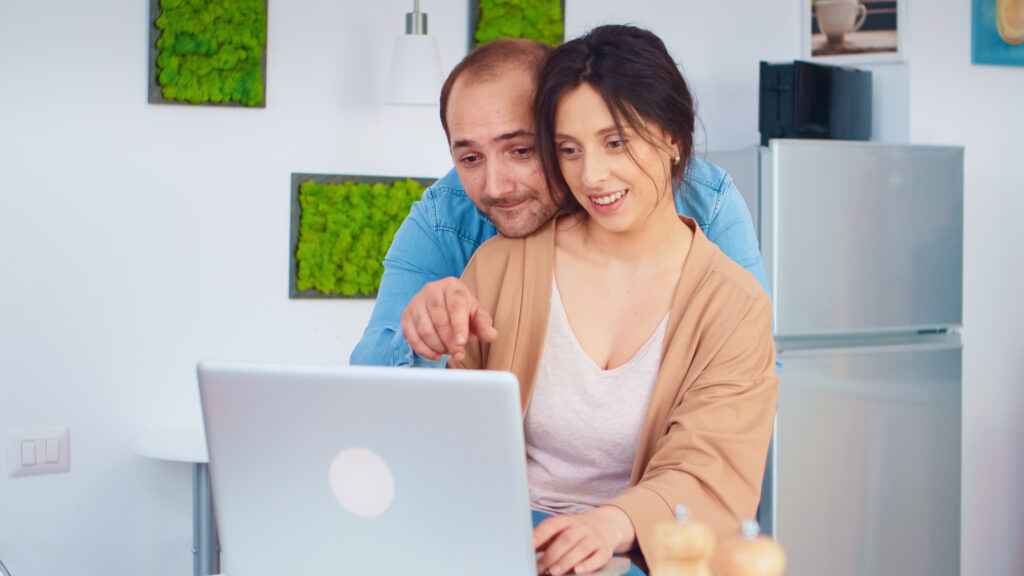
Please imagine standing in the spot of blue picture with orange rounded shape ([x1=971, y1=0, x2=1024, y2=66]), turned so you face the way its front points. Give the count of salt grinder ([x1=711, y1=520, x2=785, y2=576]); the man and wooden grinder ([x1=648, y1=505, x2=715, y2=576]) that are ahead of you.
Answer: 3

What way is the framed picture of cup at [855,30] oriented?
toward the camera

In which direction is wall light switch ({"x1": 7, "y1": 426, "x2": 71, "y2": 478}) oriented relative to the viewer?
toward the camera

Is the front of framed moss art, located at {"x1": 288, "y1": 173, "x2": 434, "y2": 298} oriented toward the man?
yes

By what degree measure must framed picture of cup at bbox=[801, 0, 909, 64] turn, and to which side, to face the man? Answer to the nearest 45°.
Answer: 0° — it already faces them

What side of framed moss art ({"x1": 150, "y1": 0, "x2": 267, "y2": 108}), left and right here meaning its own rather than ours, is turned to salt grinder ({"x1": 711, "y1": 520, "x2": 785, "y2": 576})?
front

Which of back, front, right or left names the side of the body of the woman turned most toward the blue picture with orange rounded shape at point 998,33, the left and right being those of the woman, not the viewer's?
back

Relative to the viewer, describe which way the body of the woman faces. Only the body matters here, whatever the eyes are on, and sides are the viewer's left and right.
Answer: facing the viewer and to the left of the viewer

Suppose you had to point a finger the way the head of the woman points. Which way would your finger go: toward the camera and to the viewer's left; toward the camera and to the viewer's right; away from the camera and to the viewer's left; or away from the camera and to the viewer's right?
toward the camera and to the viewer's left

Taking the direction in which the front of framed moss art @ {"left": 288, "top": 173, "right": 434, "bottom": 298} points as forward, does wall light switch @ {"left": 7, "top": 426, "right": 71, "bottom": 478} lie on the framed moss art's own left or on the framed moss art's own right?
on the framed moss art's own right

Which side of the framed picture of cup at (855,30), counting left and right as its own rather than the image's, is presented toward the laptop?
front

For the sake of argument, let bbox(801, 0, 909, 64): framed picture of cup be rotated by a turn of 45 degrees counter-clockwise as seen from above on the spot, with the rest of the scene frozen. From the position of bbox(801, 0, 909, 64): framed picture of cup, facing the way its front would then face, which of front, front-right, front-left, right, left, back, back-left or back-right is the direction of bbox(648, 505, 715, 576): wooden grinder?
front-right
